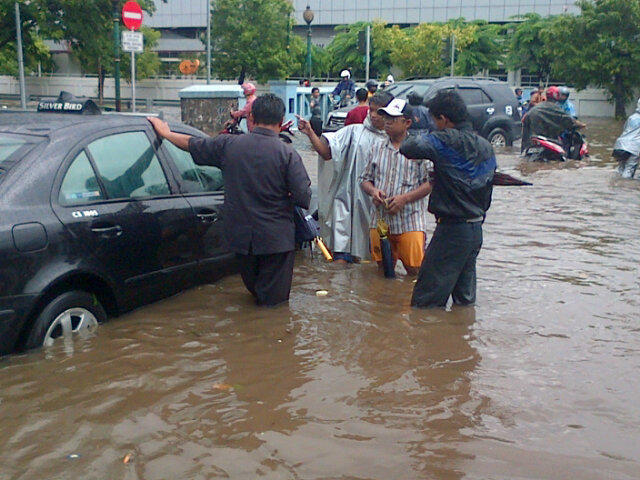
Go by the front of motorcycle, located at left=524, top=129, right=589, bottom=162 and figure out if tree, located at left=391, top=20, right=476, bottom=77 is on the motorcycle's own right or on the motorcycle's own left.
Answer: on the motorcycle's own left

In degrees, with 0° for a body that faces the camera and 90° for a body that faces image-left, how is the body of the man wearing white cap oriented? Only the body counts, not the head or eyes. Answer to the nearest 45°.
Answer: approximately 45°

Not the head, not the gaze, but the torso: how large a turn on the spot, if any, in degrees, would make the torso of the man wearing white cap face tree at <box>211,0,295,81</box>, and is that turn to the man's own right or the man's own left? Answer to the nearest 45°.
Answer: approximately 135° to the man's own right

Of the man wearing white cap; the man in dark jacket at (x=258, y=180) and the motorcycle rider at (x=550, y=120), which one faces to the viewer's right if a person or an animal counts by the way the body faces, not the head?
the motorcycle rider

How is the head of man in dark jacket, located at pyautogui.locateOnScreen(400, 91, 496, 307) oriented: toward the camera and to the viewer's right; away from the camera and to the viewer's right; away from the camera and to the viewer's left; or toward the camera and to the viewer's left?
away from the camera and to the viewer's left

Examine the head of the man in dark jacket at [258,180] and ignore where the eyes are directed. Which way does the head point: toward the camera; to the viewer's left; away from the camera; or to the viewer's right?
away from the camera

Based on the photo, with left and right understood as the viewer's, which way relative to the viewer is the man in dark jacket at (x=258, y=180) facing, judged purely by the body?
facing away from the viewer

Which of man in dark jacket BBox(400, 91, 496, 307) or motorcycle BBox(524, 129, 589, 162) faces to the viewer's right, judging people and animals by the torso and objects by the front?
the motorcycle

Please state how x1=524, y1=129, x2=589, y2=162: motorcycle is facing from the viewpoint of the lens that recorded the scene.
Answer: facing to the right of the viewer

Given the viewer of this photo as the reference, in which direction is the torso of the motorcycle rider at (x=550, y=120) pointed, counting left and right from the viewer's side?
facing to the right of the viewer
